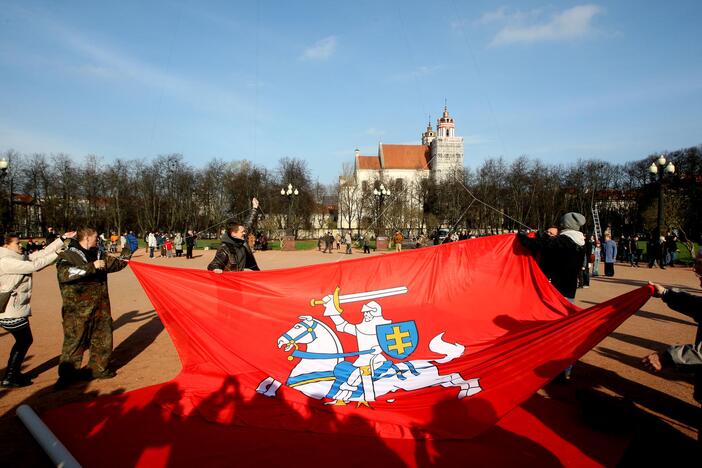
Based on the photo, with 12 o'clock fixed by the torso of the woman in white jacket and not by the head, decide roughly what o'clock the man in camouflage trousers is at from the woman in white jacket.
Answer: The man in camouflage trousers is roughly at 1 o'clock from the woman in white jacket.

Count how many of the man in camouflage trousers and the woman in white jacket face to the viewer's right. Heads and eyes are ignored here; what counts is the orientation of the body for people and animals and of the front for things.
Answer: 2

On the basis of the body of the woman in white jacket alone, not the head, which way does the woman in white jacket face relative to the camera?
to the viewer's right

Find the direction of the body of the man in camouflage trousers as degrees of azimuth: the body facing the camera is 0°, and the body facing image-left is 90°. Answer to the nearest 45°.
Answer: approximately 270°

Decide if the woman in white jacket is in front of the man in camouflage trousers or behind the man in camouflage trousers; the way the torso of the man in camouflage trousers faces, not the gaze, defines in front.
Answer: behind

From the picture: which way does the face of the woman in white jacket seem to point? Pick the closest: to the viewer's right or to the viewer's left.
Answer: to the viewer's right

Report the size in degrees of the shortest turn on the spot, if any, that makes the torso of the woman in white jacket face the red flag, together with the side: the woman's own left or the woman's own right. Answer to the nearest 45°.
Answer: approximately 45° to the woman's own right

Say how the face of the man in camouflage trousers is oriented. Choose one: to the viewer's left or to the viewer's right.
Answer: to the viewer's right

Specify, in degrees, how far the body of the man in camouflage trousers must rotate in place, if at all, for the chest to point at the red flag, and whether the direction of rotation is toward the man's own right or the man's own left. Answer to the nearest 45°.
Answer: approximately 45° to the man's own right

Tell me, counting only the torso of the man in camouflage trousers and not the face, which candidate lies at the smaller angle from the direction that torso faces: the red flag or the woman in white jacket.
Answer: the red flag
